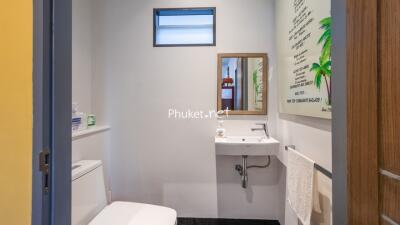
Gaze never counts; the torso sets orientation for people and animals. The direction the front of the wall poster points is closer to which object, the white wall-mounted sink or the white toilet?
the white toilet

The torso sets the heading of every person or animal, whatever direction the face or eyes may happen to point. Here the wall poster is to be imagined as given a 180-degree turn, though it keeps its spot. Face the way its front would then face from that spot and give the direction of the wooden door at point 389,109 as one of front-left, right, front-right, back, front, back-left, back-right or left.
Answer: back-right

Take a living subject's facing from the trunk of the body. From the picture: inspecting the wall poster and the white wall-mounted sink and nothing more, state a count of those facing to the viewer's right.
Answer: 0

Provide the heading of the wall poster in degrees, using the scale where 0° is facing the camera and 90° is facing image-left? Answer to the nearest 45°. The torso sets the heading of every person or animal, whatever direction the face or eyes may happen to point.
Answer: approximately 45°

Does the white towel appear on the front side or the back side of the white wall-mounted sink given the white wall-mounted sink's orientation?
on the front side

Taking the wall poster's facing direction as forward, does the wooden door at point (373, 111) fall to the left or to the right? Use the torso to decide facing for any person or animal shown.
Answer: on its left

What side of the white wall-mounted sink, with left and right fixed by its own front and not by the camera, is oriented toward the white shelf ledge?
right

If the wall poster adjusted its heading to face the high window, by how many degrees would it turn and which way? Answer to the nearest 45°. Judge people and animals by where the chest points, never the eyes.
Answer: approximately 90° to its right

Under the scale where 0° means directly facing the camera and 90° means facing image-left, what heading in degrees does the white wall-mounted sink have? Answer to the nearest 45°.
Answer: approximately 0°
